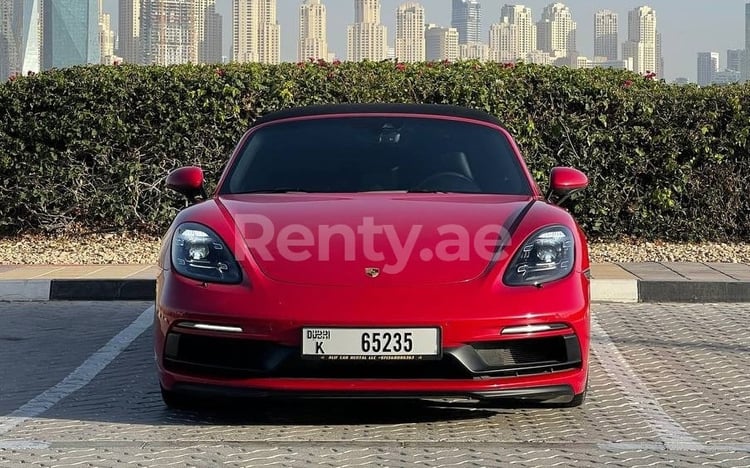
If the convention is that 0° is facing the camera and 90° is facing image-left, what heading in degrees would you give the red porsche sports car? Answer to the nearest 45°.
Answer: approximately 0°

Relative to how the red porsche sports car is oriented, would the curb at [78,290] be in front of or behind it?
behind

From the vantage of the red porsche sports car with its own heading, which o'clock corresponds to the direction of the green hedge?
The green hedge is roughly at 6 o'clock from the red porsche sports car.

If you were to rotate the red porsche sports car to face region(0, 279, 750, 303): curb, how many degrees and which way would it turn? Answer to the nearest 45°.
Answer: approximately 180°
